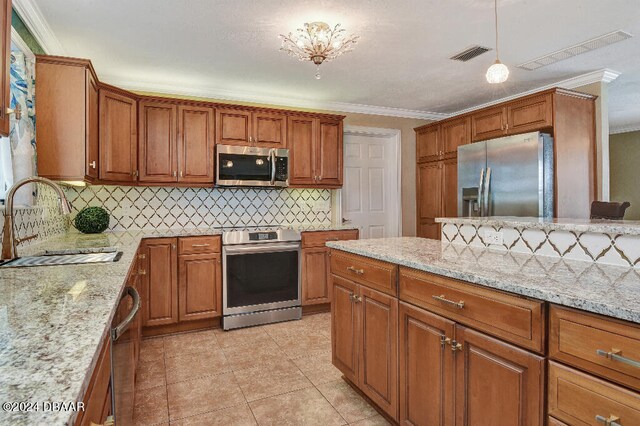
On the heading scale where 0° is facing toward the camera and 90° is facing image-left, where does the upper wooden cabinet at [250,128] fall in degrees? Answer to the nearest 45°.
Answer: approximately 0°

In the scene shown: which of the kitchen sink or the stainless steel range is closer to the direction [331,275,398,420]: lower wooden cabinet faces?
the kitchen sink

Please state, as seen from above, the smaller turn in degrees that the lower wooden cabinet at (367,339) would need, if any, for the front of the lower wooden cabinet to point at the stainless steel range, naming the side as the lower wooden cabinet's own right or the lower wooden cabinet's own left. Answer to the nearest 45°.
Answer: approximately 90° to the lower wooden cabinet's own right

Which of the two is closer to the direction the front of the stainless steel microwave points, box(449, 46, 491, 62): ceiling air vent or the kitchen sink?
the kitchen sink

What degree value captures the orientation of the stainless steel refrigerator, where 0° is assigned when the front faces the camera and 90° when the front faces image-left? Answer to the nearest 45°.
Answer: approximately 45°
